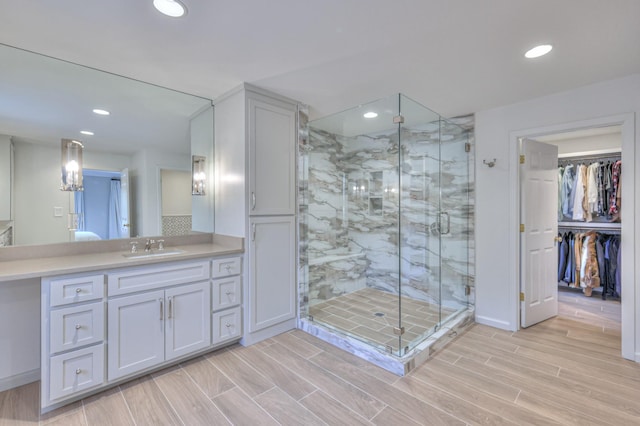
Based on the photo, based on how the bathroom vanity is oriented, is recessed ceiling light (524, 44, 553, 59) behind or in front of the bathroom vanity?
in front

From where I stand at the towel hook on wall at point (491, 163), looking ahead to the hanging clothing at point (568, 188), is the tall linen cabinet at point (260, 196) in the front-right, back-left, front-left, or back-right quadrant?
back-left

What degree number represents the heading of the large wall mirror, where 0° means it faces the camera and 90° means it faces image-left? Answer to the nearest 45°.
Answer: approximately 315°

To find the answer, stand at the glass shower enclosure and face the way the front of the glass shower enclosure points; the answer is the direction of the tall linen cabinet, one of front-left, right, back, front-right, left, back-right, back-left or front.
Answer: right

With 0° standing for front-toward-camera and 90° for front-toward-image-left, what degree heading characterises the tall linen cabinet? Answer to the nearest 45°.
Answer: approximately 315°

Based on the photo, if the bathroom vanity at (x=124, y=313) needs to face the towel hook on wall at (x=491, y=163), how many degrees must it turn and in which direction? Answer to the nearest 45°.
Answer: approximately 45° to its left

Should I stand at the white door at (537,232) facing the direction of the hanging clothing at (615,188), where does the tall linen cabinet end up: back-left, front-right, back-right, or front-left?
back-left

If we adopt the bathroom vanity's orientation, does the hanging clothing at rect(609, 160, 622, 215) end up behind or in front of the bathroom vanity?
in front

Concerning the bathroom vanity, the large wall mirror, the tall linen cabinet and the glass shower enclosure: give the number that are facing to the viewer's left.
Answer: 0

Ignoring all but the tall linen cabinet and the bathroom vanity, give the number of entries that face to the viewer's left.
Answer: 0

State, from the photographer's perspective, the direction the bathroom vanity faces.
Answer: facing the viewer and to the right of the viewer

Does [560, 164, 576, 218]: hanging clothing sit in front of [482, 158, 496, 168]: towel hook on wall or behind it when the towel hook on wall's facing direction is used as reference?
behind

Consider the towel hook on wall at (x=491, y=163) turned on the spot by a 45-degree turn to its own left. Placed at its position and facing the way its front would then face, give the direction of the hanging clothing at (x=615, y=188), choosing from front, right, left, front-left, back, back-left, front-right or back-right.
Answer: back-left

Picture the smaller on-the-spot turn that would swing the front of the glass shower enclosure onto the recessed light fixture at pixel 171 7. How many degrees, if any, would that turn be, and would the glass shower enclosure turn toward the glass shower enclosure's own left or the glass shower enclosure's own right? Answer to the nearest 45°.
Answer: approximately 90° to the glass shower enclosure's own right

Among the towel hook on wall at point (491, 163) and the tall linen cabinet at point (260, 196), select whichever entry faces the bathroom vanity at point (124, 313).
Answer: the towel hook on wall
